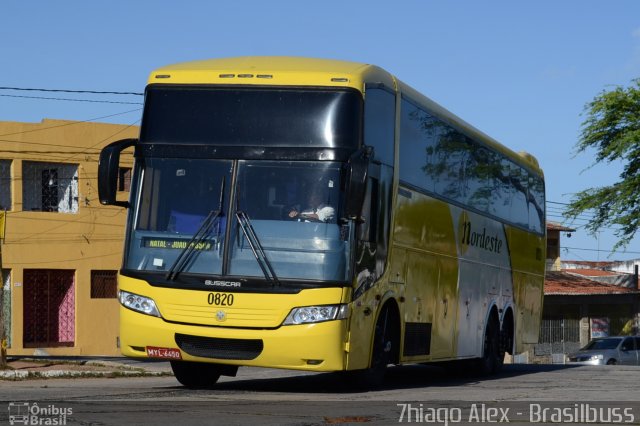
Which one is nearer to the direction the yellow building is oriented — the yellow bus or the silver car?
the yellow bus

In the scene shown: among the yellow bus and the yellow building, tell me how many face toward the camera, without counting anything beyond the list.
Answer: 2

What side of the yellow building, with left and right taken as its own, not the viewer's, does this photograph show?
front

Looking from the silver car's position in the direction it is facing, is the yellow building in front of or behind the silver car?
in front

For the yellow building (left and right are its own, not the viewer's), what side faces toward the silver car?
left

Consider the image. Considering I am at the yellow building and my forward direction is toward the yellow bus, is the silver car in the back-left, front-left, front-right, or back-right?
front-left

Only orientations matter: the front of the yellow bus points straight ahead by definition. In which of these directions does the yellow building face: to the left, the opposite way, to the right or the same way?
the same way

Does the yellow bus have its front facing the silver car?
no

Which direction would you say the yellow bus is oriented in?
toward the camera

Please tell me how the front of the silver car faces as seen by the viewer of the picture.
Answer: facing the viewer and to the left of the viewer

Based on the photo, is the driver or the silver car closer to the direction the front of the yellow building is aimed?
the driver
